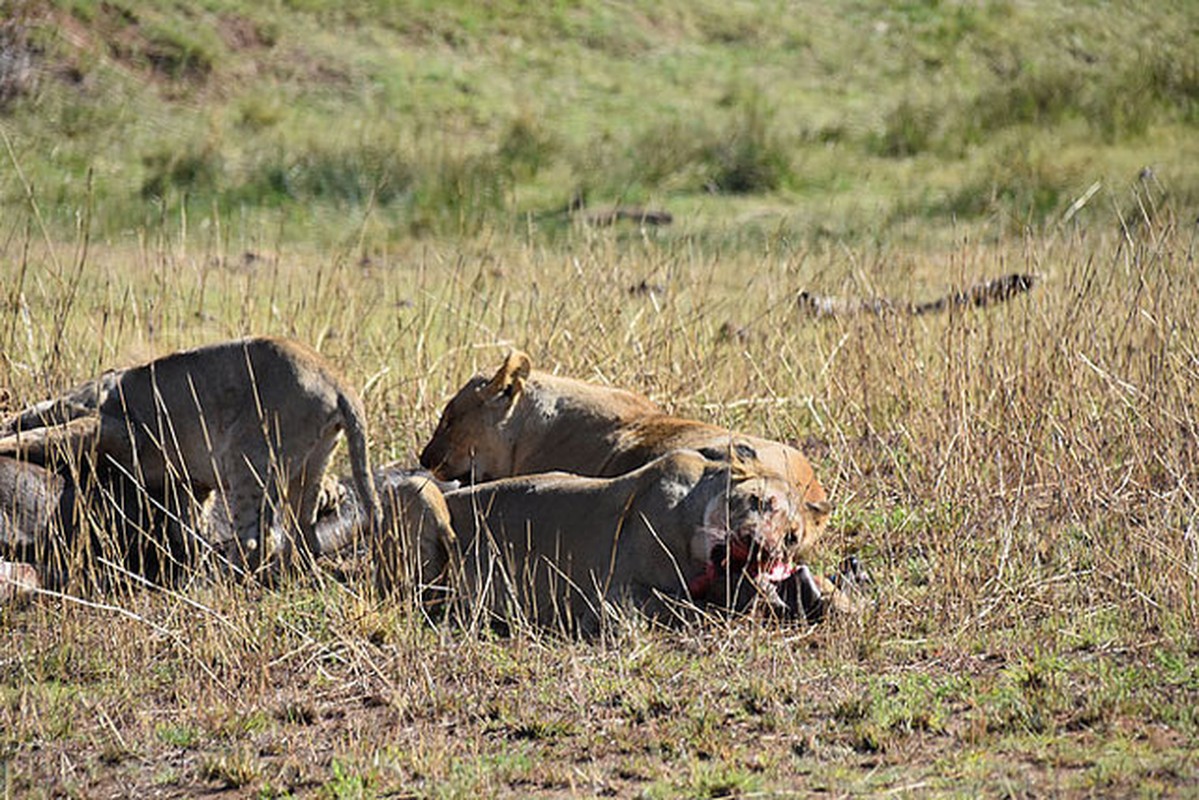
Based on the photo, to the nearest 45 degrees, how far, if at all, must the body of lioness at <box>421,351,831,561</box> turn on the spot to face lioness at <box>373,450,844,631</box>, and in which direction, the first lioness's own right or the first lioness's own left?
approximately 90° to the first lioness's own left

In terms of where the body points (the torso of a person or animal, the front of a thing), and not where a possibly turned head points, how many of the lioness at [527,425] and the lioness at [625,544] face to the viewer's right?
1

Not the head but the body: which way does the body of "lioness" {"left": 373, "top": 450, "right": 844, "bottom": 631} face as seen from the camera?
to the viewer's right

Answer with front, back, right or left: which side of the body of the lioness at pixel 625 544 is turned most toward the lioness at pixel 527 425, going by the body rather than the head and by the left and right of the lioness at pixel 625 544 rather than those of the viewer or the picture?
left

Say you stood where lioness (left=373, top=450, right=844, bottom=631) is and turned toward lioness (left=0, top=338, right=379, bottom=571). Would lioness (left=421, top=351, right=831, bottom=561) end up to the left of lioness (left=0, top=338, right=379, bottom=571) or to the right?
right

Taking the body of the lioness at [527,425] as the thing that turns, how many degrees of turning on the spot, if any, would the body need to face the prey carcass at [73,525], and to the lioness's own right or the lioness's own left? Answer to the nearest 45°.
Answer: approximately 45° to the lioness's own left

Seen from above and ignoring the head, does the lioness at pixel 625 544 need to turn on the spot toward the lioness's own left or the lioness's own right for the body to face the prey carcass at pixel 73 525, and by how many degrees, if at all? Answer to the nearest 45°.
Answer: approximately 180°

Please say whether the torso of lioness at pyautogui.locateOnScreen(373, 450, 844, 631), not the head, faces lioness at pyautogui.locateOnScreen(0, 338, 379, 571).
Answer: no

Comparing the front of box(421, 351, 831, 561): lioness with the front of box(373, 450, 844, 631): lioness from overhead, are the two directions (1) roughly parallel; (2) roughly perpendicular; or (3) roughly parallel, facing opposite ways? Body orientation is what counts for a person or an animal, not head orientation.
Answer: roughly parallel, facing opposite ways

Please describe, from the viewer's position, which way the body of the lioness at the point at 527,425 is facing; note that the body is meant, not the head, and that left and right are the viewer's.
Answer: facing to the left of the viewer

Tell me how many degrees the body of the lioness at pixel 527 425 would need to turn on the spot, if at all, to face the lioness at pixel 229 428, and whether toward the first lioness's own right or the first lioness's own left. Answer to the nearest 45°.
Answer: approximately 45° to the first lioness's own left

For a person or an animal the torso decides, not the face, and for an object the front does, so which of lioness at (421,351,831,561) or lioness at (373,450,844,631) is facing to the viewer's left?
lioness at (421,351,831,561)
